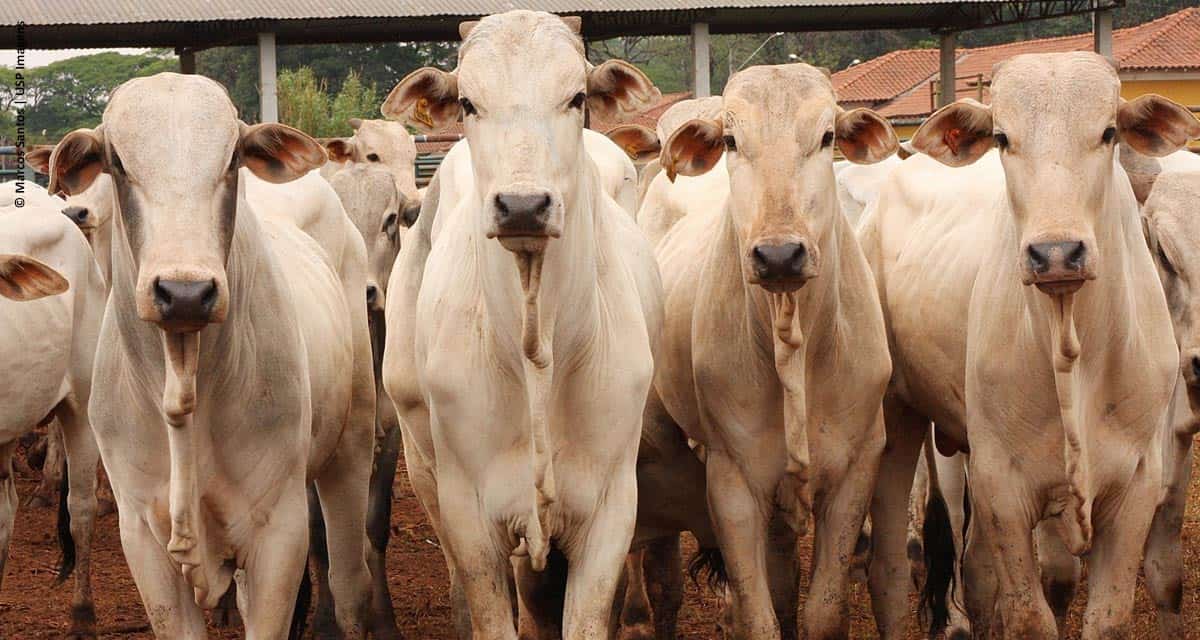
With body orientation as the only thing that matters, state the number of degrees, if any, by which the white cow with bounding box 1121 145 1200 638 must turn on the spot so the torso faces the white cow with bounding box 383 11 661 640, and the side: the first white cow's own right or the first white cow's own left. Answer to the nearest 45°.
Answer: approximately 45° to the first white cow's own right

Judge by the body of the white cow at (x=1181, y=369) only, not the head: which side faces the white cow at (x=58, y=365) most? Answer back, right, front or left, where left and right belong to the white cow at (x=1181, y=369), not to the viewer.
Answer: right

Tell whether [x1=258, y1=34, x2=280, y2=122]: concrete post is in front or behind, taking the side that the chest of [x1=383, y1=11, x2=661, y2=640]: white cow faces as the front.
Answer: behind

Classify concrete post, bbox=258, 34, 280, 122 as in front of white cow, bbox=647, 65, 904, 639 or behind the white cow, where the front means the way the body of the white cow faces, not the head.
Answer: behind

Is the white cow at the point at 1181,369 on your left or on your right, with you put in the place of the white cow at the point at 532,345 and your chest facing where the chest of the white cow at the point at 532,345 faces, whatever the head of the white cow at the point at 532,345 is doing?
on your left

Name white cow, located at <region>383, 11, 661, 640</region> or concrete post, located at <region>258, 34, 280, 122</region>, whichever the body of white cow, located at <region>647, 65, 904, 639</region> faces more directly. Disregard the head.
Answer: the white cow

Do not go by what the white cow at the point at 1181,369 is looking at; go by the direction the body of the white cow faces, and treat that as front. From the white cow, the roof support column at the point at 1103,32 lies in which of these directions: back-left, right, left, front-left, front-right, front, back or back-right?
back

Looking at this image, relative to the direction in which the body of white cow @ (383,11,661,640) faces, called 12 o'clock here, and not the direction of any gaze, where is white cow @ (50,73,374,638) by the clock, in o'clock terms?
white cow @ (50,73,374,638) is roughly at 3 o'clock from white cow @ (383,11,661,640).

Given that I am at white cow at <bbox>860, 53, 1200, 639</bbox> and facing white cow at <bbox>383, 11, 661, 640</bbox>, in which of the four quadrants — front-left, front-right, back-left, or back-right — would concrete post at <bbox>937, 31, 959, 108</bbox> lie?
back-right
